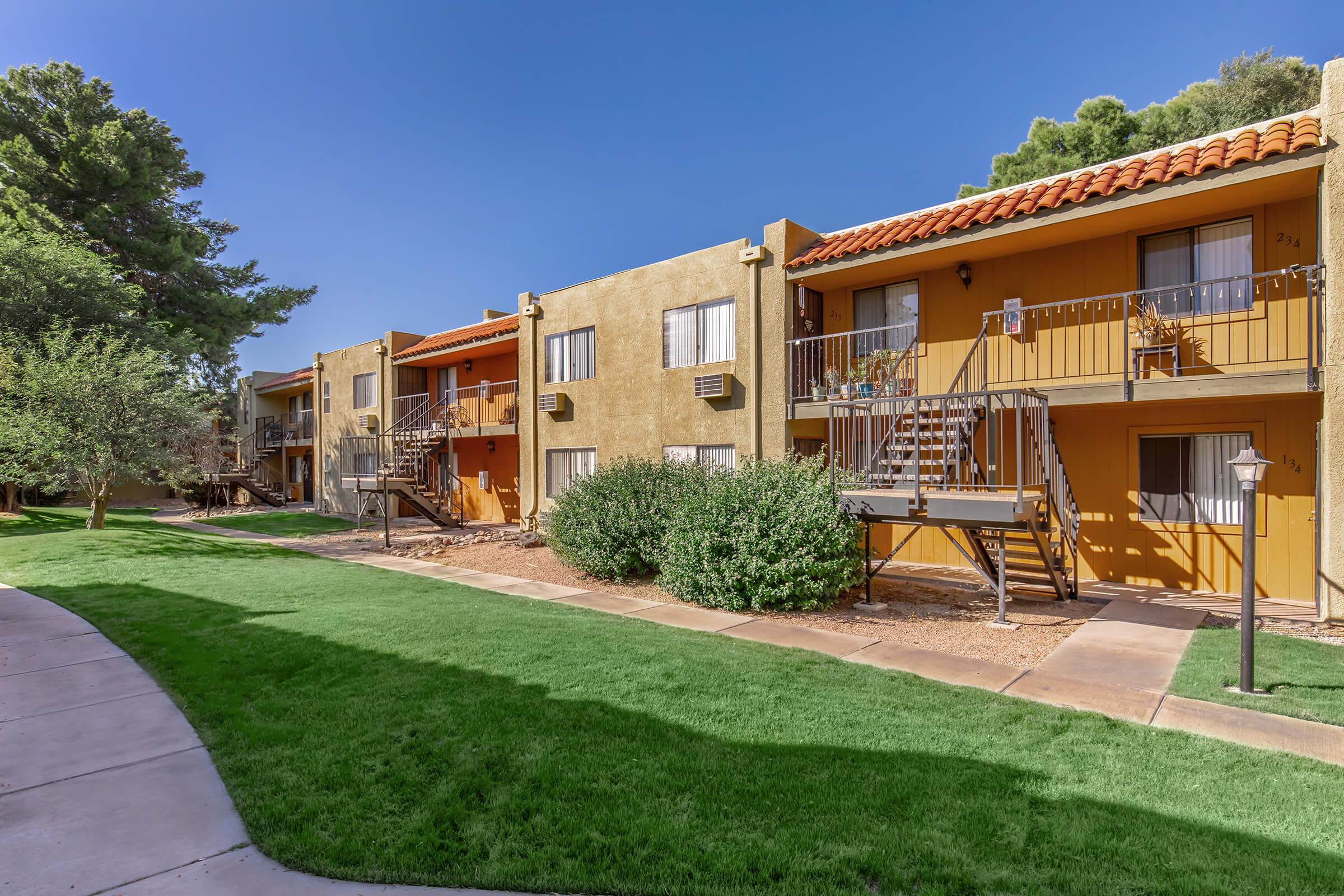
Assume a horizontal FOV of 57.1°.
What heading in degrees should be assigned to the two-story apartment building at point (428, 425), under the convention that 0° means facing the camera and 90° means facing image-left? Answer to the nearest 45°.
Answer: approximately 45°

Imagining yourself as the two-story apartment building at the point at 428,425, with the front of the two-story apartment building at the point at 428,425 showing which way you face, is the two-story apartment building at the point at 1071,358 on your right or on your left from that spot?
on your left

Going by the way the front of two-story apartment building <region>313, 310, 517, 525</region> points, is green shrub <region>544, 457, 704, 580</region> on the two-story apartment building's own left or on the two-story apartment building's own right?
on the two-story apartment building's own left

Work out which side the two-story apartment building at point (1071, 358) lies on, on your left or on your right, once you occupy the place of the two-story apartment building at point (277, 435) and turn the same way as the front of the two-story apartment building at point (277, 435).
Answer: on your left

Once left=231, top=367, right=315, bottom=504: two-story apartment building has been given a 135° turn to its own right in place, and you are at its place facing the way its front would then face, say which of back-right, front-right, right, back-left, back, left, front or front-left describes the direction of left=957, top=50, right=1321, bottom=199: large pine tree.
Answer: back-right

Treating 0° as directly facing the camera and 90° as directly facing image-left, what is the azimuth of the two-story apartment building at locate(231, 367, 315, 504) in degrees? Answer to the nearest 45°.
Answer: approximately 45°
